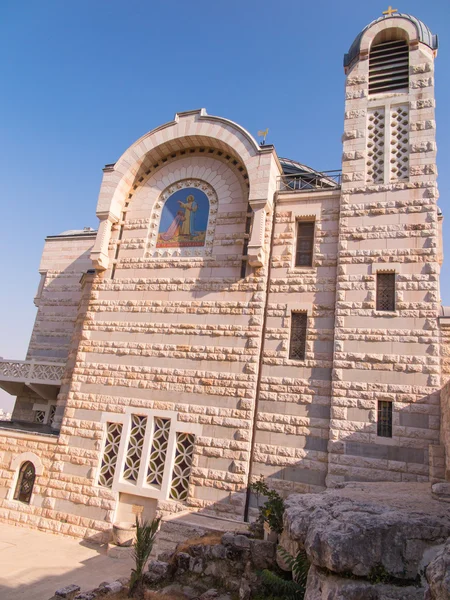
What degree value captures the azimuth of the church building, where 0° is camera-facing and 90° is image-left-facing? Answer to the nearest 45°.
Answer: approximately 0°

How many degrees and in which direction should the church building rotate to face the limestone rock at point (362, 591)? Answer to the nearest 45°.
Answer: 0° — it already faces it

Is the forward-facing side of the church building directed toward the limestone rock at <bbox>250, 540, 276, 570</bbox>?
yes

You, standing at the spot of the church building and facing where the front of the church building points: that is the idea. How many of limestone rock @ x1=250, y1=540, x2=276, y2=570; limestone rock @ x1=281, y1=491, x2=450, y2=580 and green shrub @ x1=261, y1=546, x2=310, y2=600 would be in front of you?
3

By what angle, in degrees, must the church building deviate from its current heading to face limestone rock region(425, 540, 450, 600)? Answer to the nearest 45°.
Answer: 0° — it already faces it

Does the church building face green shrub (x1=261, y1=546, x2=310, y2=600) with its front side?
yes

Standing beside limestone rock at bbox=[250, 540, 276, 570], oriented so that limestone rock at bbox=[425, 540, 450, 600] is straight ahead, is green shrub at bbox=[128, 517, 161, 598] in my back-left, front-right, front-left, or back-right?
back-right

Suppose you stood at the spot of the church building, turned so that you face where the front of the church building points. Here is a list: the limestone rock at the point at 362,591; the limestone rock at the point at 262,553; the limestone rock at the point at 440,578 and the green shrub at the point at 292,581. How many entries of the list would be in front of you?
4

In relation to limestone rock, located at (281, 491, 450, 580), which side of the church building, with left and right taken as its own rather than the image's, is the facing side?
front
